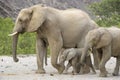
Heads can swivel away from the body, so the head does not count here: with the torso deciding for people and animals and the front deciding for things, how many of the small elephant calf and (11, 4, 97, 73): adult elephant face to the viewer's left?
2

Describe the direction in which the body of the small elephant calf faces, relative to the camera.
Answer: to the viewer's left

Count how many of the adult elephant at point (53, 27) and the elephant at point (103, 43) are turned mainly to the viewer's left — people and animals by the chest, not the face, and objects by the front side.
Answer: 2

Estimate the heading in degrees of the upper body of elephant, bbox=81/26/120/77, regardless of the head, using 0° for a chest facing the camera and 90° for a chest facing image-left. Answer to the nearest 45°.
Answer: approximately 90°

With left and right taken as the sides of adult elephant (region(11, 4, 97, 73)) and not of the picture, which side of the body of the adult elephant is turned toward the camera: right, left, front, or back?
left
